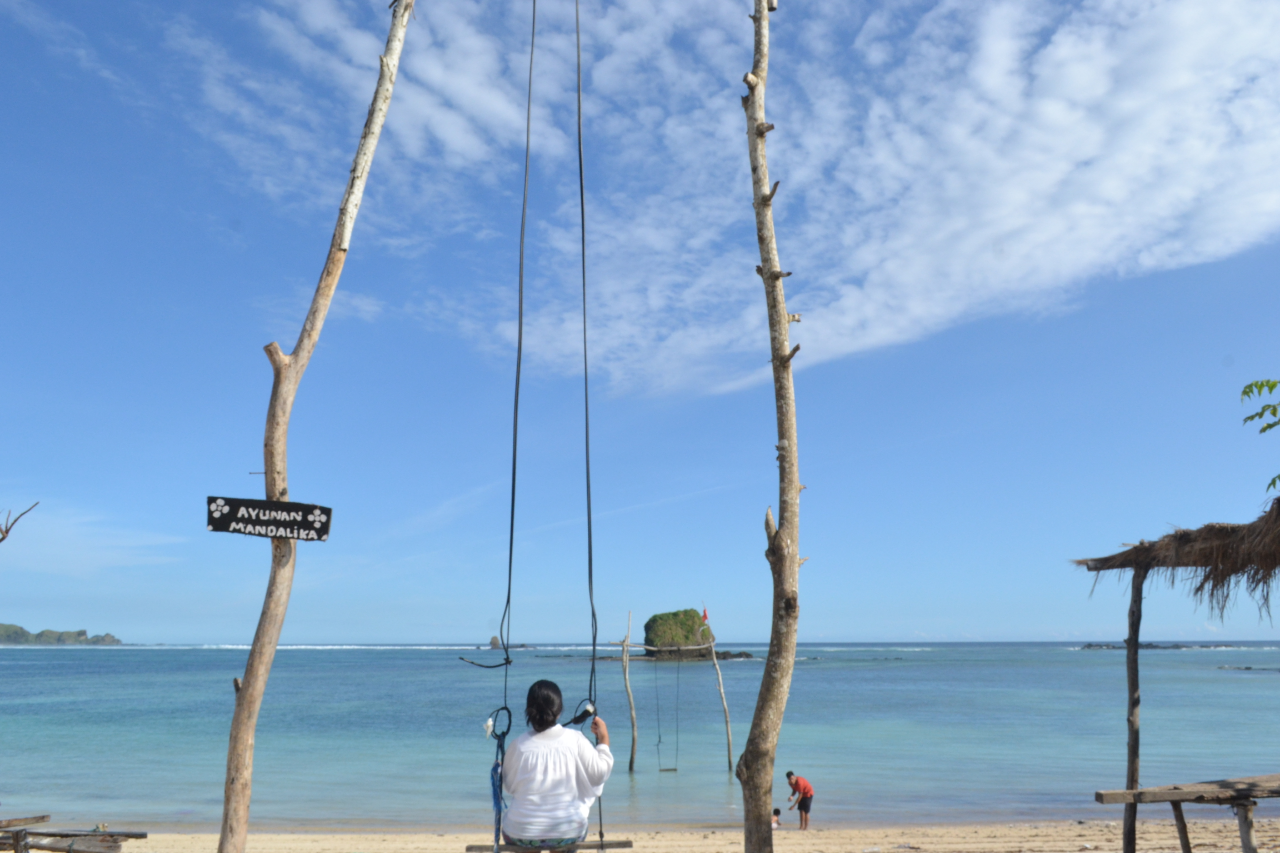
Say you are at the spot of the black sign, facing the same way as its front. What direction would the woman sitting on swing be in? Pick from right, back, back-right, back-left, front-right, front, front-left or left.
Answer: front-left

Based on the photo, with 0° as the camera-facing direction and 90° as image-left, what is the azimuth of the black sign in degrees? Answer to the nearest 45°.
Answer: approximately 0°

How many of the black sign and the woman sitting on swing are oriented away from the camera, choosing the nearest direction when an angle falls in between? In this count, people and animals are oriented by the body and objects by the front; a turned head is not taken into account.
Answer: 1

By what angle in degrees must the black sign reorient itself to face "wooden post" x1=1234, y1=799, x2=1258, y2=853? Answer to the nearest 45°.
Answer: approximately 90° to its left

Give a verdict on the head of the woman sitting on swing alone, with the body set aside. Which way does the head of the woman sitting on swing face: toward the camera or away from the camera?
away from the camera

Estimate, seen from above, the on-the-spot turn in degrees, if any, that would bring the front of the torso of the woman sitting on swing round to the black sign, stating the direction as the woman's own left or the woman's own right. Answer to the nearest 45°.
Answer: approximately 45° to the woman's own left

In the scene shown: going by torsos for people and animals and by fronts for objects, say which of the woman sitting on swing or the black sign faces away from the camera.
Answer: the woman sitting on swing

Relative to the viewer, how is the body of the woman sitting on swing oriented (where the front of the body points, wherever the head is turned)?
away from the camera

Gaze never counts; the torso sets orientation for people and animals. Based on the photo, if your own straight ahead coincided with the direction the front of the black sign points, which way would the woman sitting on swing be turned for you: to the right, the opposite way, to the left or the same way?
the opposite way
